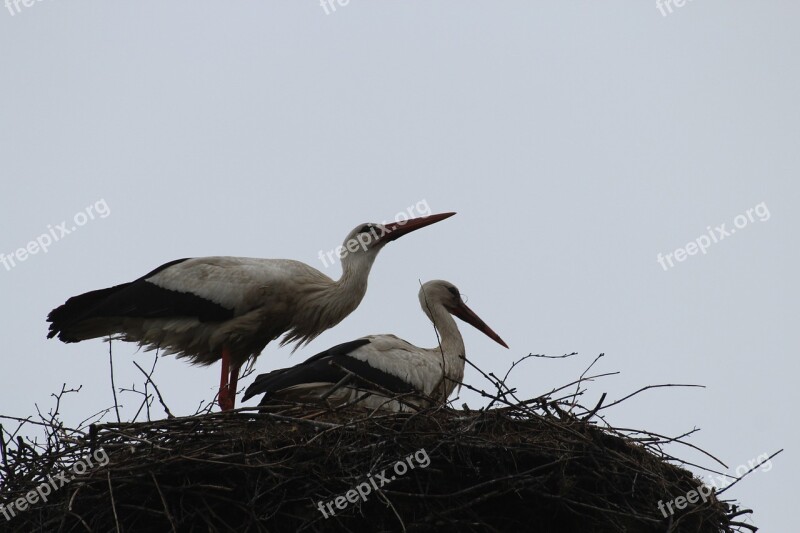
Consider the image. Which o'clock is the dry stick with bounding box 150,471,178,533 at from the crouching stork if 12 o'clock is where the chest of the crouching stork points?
The dry stick is roughly at 4 o'clock from the crouching stork.

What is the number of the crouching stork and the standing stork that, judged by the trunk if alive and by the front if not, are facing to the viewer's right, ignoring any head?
2

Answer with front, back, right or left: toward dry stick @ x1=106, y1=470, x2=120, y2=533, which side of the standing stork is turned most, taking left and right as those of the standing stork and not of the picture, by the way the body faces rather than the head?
right

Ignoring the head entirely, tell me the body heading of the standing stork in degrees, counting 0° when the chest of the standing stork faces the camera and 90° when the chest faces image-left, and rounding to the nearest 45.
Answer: approximately 270°

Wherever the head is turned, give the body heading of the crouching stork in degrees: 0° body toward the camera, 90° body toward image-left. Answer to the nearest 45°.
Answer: approximately 270°

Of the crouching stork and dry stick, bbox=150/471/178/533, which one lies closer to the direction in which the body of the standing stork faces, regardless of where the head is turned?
the crouching stork

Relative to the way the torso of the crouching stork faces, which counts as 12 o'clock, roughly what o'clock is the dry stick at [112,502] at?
The dry stick is roughly at 4 o'clock from the crouching stork.
